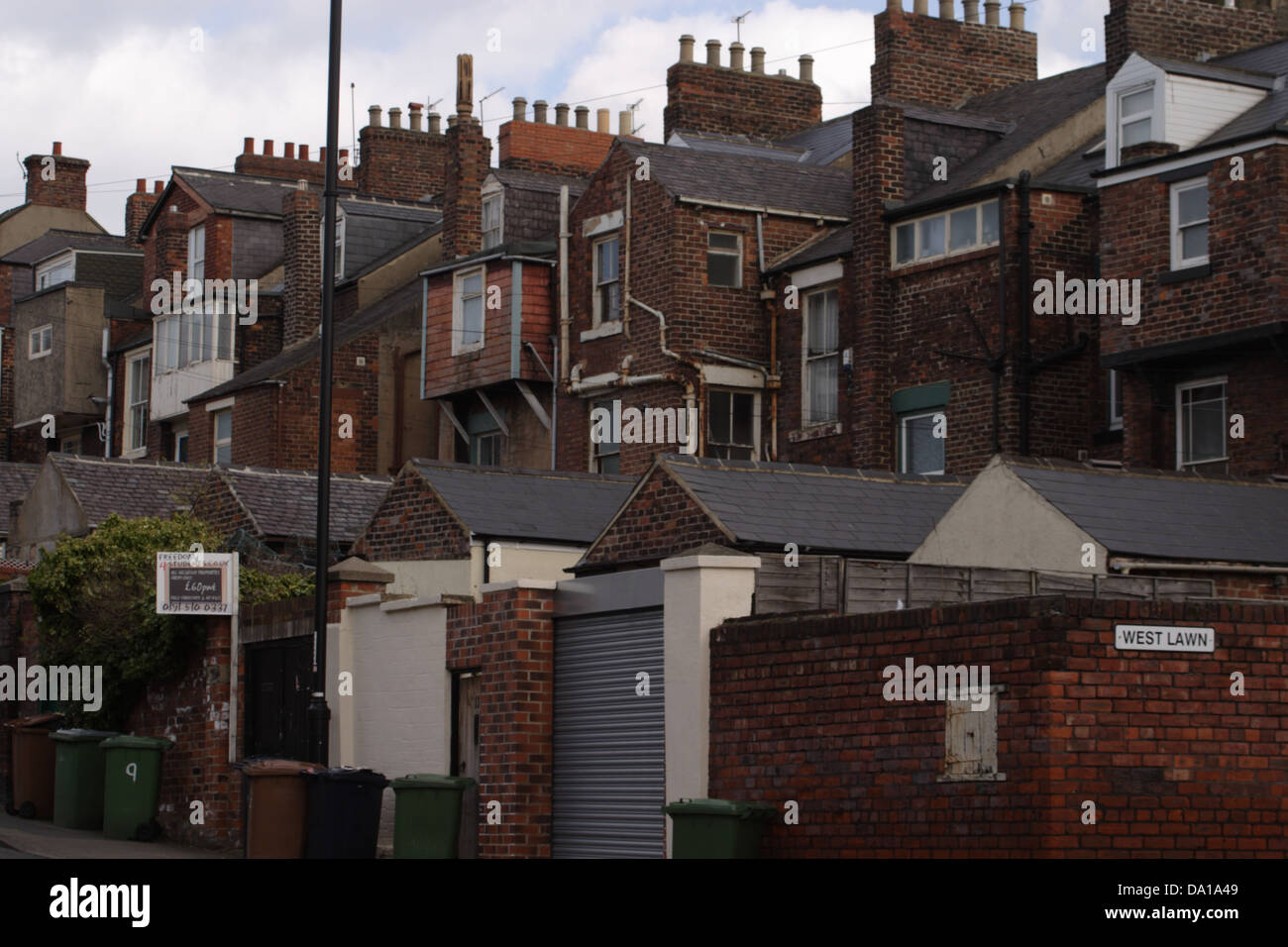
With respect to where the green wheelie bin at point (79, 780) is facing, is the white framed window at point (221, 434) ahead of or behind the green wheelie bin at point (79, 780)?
behind

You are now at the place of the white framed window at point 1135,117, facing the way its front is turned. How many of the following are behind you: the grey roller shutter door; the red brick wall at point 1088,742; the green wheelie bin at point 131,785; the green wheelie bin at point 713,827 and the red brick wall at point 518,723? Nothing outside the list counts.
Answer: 0

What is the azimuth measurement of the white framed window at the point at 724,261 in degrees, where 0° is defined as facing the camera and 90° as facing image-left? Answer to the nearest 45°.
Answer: approximately 315°

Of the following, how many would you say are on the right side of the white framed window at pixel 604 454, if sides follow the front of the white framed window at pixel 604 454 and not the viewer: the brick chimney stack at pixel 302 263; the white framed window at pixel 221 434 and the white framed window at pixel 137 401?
3

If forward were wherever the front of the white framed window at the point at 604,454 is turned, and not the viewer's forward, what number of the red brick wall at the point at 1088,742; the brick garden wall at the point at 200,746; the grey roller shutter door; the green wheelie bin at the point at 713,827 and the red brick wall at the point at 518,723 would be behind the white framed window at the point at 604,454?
0

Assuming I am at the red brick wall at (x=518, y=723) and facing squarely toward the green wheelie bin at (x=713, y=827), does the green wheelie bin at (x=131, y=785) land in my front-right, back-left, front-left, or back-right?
back-right

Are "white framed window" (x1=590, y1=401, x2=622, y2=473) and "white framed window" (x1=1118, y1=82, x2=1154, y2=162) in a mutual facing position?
no

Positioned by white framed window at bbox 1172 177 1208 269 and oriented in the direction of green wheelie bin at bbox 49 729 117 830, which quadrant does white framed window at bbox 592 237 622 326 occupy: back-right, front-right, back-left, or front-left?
front-right

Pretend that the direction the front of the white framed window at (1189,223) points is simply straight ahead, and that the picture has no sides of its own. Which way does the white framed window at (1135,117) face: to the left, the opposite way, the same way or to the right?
the same way

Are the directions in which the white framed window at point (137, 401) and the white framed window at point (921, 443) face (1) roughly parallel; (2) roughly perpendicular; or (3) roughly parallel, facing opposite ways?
roughly parallel

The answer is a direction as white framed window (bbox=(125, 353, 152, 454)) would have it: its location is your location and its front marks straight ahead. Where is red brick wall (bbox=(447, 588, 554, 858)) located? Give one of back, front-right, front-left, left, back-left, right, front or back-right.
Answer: front-left

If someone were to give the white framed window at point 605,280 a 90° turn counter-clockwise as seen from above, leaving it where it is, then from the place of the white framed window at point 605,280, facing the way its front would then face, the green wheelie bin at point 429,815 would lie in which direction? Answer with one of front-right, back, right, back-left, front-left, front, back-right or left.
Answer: front-right

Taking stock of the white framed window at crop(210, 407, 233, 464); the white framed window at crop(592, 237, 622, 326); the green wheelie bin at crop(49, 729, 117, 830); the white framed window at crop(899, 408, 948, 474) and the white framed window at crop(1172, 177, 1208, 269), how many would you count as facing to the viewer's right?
0

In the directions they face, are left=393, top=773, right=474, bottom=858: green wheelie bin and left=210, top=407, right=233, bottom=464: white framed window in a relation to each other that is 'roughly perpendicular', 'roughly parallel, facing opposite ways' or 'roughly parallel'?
roughly parallel

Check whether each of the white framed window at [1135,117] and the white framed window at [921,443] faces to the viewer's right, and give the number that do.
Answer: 0

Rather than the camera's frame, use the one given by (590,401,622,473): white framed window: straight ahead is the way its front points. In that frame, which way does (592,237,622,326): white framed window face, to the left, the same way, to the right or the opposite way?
the same way

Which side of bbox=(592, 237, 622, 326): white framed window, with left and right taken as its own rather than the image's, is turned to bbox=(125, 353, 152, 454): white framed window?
right
